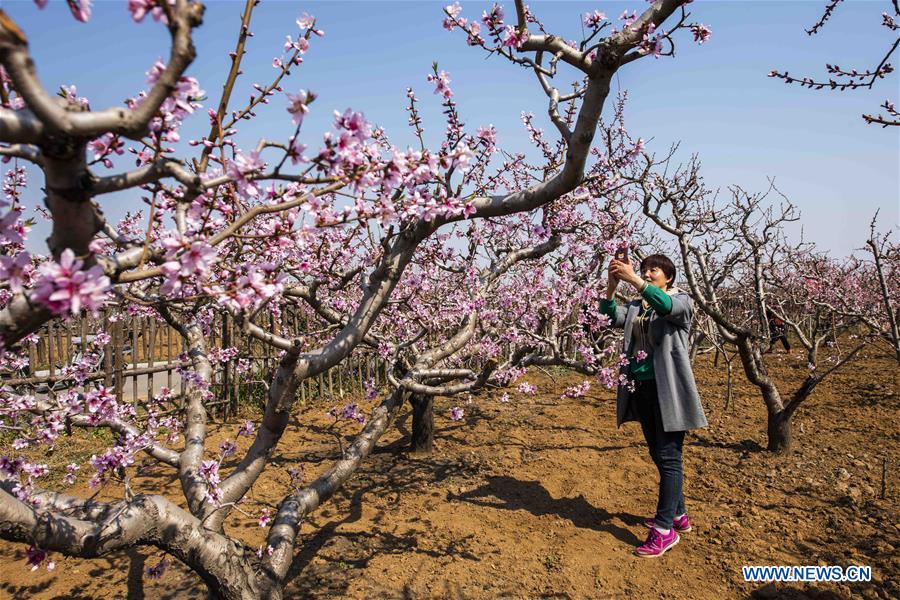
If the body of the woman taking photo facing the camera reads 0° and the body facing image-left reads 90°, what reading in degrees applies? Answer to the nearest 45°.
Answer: approximately 45°
